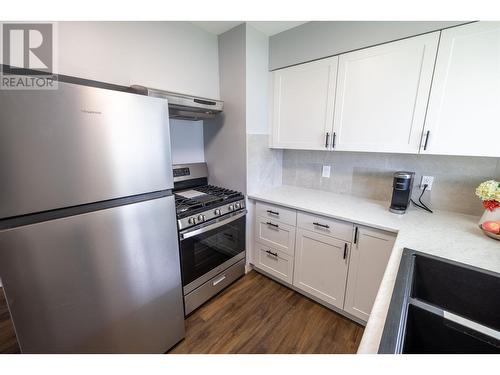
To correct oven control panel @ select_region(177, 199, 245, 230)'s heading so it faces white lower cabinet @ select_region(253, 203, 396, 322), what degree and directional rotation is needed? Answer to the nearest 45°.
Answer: approximately 45° to its left

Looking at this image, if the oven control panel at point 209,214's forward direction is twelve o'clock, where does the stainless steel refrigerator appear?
The stainless steel refrigerator is roughly at 3 o'clock from the oven control panel.

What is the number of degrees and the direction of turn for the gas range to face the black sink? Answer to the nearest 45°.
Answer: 0° — it already faces it

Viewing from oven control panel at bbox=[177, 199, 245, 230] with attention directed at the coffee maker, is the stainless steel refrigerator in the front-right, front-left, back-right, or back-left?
back-right
